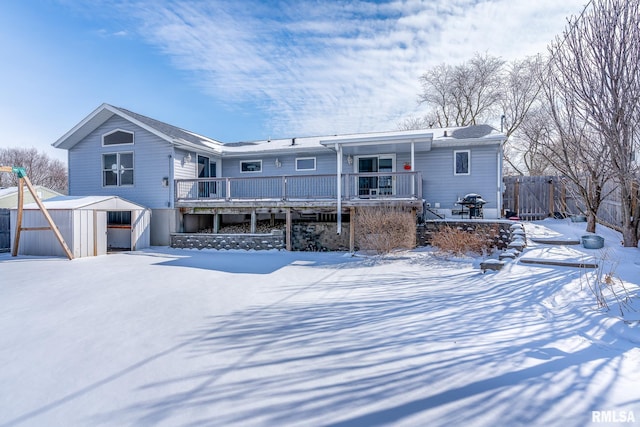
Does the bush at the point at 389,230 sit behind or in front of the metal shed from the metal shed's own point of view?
in front

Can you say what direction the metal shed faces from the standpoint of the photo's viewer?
facing the viewer and to the right of the viewer

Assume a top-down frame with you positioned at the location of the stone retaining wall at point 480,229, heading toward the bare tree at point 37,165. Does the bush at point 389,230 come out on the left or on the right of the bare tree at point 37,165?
left

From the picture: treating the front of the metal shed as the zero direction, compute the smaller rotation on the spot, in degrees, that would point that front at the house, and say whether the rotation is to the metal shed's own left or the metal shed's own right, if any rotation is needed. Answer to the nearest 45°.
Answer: approximately 45° to the metal shed's own left

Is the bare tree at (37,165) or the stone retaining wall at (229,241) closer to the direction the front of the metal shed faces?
the stone retaining wall

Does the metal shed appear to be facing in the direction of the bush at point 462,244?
yes

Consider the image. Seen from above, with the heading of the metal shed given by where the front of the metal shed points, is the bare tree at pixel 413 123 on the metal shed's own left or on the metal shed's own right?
on the metal shed's own left

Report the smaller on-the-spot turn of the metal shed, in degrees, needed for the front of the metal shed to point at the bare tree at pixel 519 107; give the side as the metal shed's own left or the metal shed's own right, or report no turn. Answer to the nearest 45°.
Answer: approximately 45° to the metal shed's own left

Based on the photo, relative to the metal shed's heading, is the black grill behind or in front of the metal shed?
in front

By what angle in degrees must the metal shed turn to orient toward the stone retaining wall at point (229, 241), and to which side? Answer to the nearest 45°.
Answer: approximately 45° to its left
